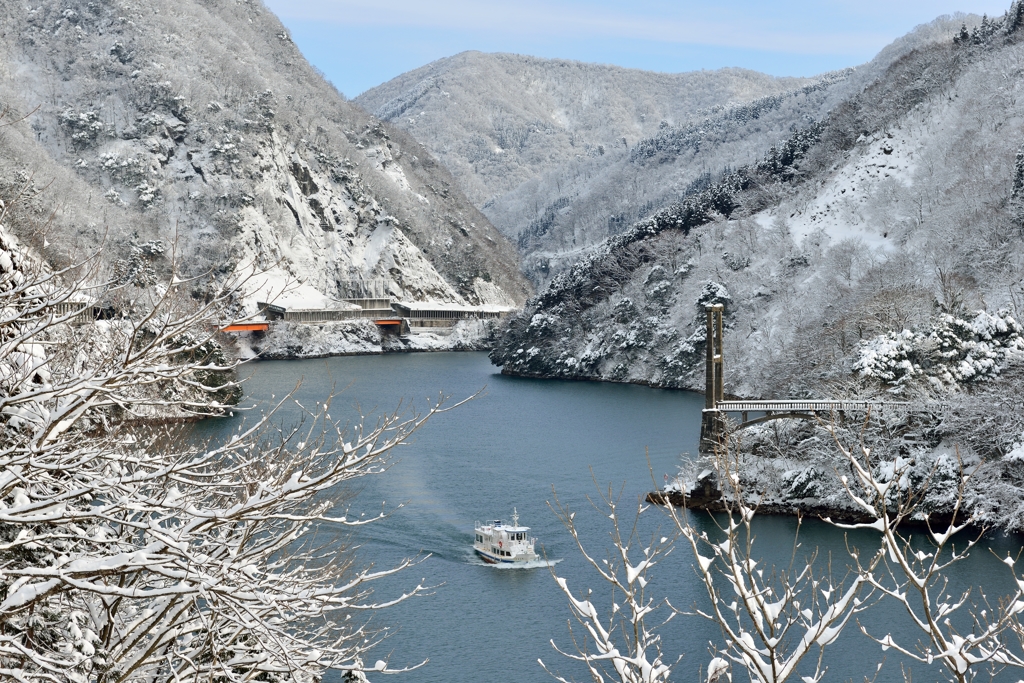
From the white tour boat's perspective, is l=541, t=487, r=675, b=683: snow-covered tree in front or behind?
in front

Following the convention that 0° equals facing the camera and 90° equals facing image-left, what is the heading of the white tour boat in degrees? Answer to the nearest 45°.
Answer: approximately 315°
